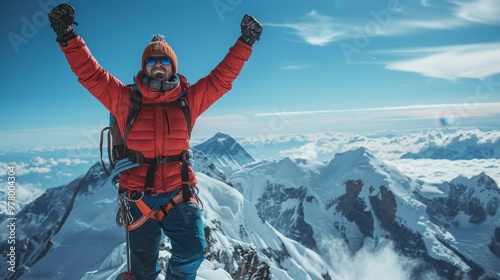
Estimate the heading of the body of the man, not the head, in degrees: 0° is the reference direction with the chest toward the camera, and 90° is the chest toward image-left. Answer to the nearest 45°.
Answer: approximately 0°
